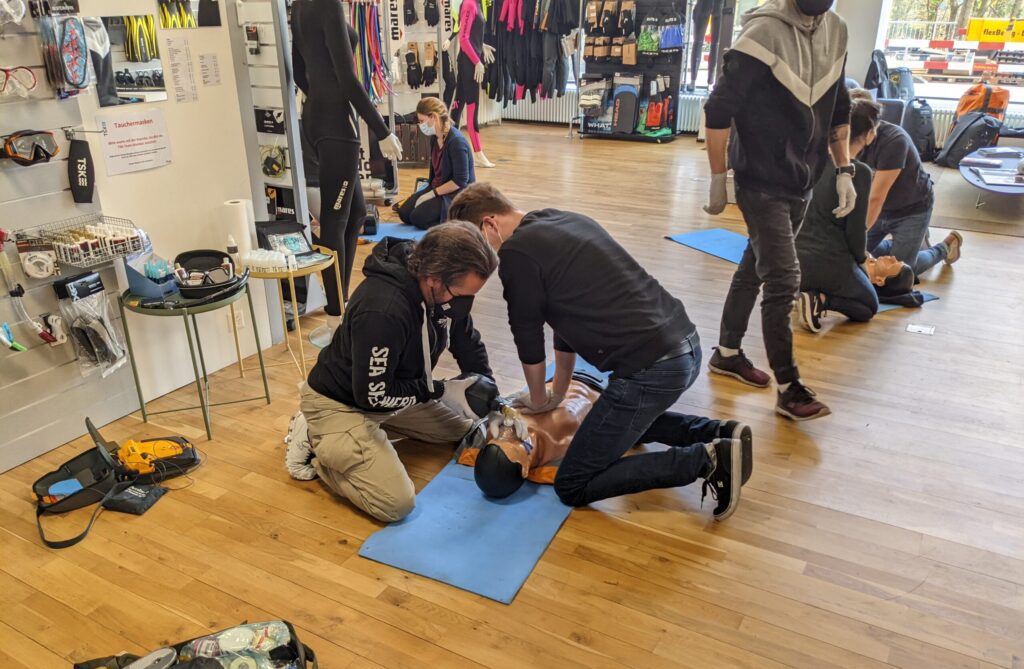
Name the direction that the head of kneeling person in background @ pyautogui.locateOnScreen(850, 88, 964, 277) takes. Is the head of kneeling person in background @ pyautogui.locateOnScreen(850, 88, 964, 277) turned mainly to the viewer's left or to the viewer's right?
to the viewer's left

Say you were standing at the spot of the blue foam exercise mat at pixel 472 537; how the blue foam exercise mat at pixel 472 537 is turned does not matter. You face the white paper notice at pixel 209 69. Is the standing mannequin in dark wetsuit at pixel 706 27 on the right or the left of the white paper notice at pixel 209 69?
right

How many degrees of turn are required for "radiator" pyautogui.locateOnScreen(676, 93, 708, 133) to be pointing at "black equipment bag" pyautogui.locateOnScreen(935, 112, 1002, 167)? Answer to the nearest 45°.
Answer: approximately 45° to its left

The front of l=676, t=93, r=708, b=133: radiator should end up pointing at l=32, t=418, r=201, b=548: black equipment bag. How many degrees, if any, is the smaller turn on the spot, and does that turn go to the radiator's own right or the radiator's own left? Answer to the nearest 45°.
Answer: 0° — it already faces it

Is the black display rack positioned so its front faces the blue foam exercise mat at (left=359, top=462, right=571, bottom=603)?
yes

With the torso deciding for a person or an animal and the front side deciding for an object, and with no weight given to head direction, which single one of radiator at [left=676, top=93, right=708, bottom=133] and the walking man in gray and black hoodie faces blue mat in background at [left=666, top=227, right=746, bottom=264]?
the radiator

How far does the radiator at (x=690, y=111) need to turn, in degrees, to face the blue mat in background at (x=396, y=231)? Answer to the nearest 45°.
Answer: approximately 45° to its right

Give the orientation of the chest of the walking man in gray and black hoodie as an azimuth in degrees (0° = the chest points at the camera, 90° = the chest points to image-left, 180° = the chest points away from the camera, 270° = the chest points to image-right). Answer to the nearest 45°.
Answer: approximately 315°

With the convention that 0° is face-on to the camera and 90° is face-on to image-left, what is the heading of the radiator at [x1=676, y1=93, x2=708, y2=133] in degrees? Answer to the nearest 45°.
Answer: approximately 0°

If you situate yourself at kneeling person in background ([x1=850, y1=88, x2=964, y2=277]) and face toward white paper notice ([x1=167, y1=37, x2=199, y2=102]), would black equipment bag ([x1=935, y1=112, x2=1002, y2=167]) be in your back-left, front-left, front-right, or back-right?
back-right

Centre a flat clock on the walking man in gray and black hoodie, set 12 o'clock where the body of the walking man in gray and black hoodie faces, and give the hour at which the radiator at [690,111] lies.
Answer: The radiator is roughly at 7 o'clock from the walking man in gray and black hoodie.
